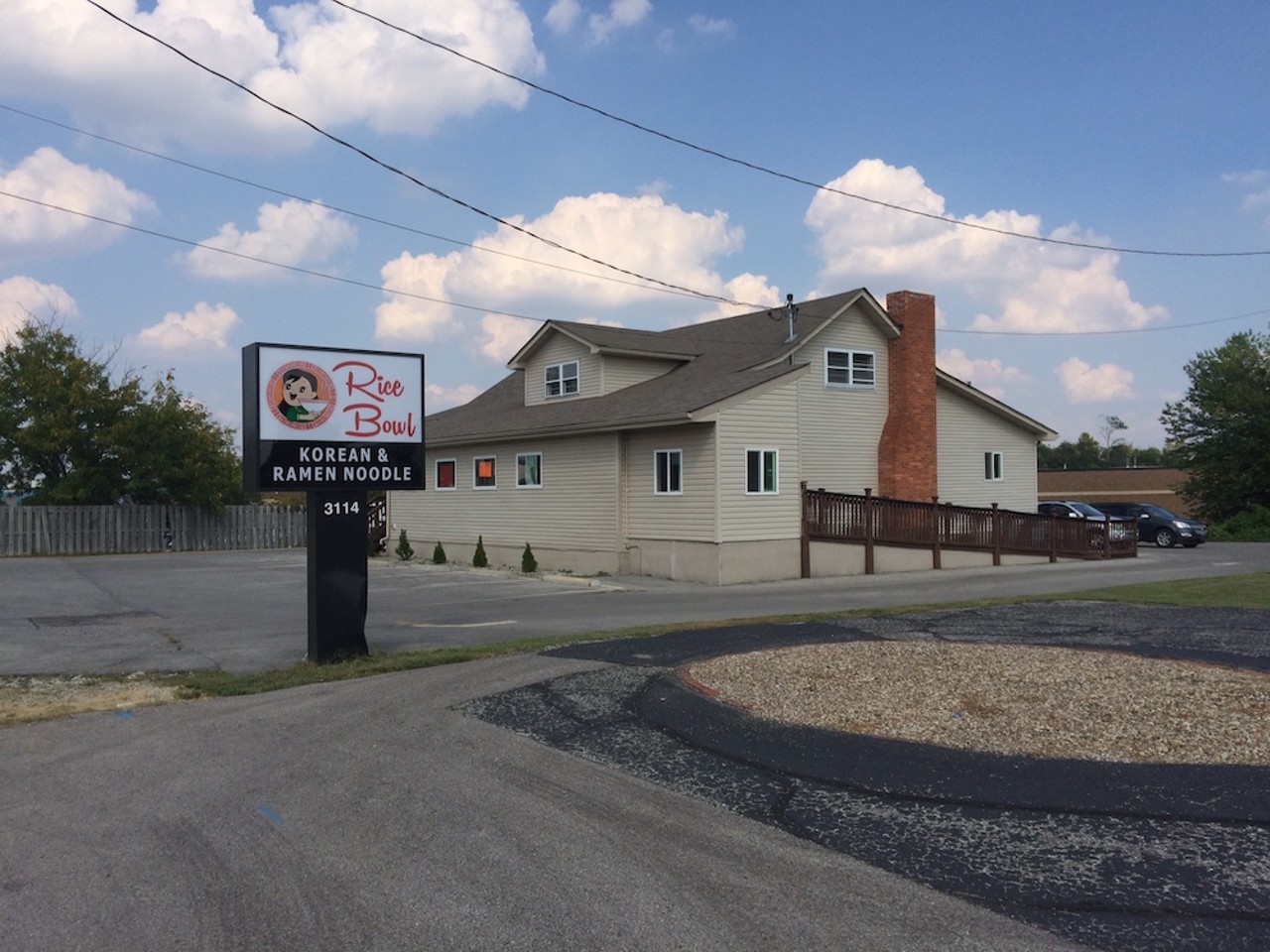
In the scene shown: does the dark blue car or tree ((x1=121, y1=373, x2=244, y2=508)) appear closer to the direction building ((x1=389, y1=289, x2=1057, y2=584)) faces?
the tree

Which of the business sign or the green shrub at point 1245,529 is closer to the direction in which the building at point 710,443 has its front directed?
the business sign

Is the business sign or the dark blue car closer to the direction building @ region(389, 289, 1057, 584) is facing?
the business sign

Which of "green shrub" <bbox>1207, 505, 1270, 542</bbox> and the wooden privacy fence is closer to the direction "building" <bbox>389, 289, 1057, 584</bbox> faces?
the wooden privacy fence

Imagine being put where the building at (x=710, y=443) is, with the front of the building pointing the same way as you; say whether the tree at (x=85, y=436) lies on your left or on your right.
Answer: on your right

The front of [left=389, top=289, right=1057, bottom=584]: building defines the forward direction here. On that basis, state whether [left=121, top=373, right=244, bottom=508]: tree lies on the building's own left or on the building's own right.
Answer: on the building's own right

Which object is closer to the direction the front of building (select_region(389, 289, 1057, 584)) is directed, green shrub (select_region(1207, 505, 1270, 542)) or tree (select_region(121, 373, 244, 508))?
the tree

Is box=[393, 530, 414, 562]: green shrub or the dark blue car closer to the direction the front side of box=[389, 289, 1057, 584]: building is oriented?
the green shrub

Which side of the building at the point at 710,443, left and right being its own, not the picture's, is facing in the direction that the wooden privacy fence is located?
right

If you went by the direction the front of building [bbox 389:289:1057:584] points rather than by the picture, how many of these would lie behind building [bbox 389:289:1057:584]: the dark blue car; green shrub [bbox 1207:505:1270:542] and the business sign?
2

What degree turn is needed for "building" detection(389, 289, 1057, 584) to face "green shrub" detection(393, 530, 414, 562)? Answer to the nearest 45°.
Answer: approximately 90° to its right

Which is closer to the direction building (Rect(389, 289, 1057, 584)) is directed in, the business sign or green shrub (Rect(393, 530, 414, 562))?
the business sign
